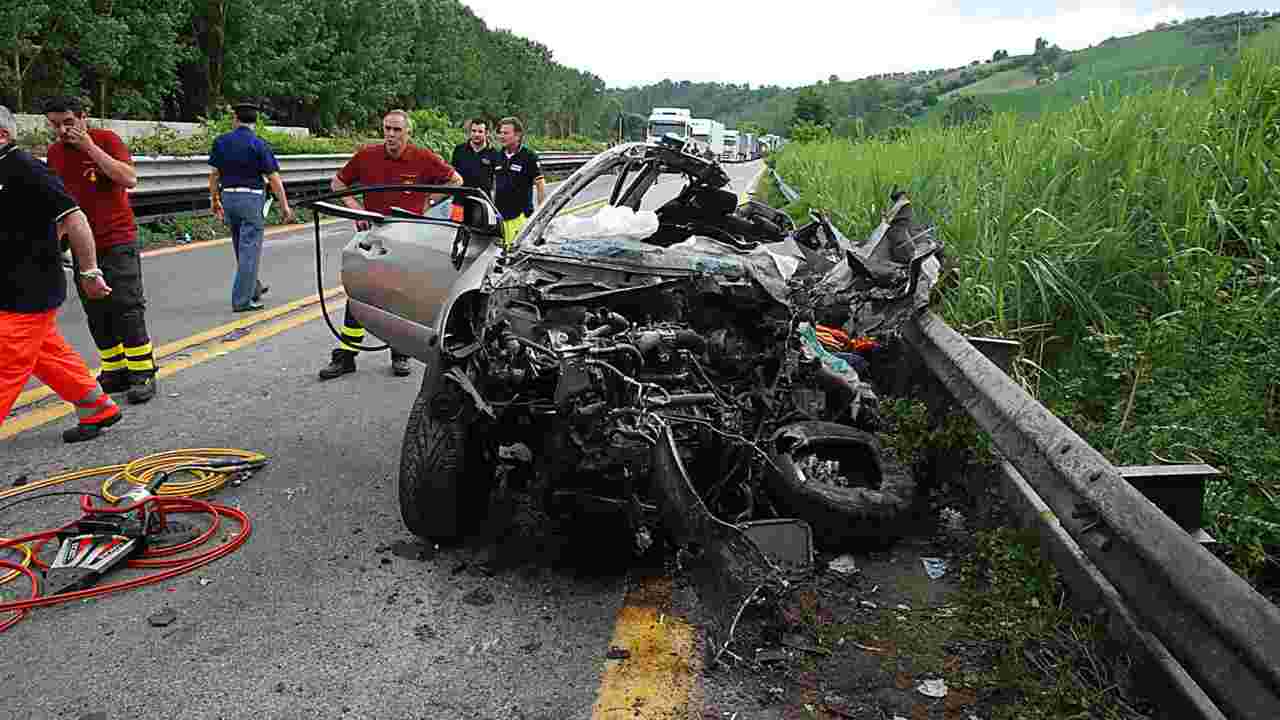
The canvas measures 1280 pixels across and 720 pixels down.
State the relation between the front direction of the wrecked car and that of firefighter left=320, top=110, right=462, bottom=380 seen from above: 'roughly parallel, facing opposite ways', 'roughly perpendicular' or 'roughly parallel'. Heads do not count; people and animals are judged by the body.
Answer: roughly parallel

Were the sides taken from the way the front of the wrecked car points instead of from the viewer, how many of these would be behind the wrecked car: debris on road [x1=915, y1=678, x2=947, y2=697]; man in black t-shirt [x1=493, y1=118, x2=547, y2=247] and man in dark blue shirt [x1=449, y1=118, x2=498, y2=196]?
2

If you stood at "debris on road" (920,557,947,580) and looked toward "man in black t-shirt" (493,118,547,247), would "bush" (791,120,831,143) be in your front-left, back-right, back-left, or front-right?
front-right

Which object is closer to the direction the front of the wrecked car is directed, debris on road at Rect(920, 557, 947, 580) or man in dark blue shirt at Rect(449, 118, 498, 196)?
the debris on road

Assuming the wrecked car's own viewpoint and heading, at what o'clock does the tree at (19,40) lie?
The tree is roughly at 5 o'clock from the wrecked car.

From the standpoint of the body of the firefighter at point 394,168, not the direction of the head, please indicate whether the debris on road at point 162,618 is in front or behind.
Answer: in front

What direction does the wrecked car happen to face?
toward the camera

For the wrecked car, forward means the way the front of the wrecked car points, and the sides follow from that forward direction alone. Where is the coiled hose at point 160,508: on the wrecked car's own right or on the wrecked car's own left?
on the wrecked car's own right

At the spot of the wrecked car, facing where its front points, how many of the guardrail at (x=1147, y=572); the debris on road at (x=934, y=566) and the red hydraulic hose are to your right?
1

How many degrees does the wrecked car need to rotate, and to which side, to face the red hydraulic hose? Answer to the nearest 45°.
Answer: approximately 90° to its right

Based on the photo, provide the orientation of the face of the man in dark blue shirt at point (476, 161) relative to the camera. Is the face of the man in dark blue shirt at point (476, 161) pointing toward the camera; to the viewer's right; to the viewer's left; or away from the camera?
toward the camera

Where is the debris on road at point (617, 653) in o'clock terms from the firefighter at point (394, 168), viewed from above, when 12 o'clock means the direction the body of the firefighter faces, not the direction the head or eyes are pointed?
The debris on road is roughly at 12 o'clock from the firefighter.

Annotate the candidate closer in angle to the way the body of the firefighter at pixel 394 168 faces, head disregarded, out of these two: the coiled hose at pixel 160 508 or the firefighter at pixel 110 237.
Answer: the coiled hose

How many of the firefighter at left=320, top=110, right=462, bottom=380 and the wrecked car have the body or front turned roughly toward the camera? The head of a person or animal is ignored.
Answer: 2

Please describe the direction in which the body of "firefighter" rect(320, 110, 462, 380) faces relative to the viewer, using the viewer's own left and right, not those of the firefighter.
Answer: facing the viewer
